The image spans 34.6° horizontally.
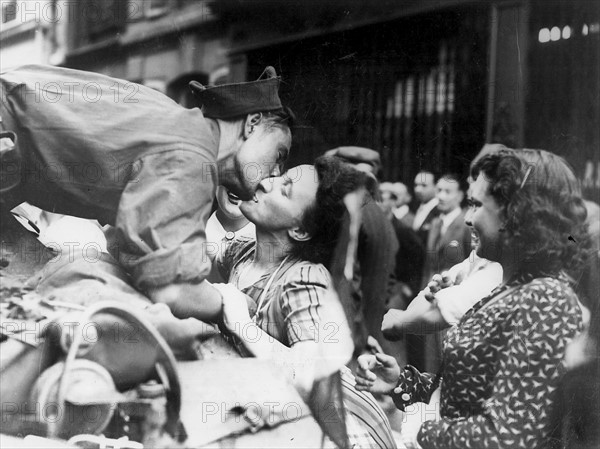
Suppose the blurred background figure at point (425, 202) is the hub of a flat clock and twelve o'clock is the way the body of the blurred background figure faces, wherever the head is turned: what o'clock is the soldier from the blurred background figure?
The soldier is roughly at 1 o'clock from the blurred background figure.

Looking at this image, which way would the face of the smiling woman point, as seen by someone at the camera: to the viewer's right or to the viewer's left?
to the viewer's left

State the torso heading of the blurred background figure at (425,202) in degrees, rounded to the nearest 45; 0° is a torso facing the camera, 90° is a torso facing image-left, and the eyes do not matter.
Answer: approximately 45°
